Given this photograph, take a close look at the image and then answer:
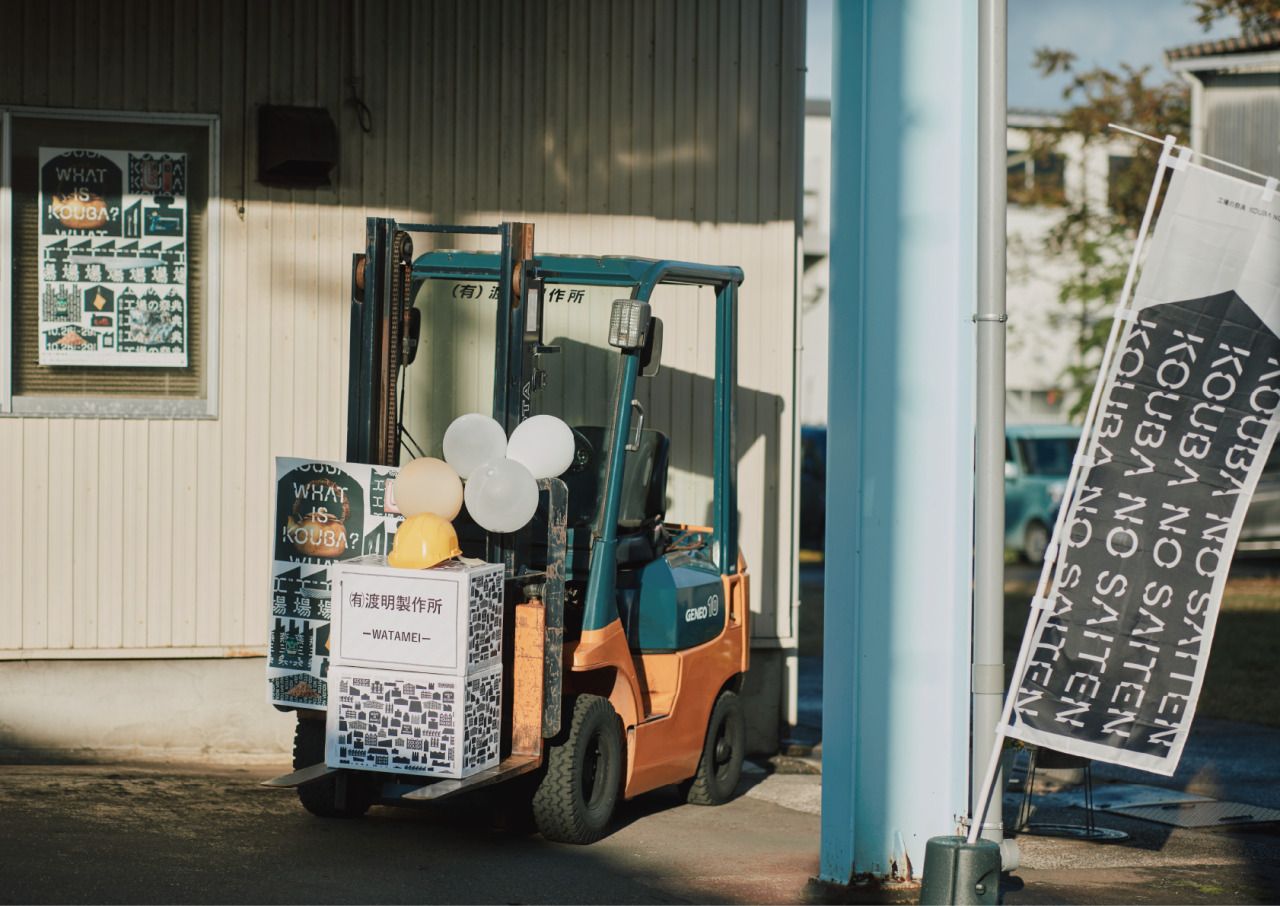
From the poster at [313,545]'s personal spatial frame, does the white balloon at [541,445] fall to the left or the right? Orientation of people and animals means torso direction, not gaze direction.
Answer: on its left

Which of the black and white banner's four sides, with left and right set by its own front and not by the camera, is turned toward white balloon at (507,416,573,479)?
right

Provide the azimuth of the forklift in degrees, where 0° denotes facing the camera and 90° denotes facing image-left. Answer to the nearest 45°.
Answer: approximately 45°

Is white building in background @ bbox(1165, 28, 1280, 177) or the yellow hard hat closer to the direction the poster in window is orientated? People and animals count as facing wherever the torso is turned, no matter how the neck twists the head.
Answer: the yellow hard hat

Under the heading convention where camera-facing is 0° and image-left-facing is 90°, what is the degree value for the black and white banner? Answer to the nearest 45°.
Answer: approximately 0°

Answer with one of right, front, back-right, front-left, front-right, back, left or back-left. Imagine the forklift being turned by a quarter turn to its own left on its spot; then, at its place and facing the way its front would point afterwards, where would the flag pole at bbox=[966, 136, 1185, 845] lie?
front

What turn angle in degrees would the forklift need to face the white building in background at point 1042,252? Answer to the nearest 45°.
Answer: approximately 135° to its right

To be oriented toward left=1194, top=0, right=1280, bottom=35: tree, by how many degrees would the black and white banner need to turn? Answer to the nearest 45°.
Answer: approximately 180°

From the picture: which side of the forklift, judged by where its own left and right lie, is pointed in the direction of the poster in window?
right

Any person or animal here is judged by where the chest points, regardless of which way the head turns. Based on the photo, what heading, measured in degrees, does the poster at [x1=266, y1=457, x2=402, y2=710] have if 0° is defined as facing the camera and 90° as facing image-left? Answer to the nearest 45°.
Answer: approximately 0°

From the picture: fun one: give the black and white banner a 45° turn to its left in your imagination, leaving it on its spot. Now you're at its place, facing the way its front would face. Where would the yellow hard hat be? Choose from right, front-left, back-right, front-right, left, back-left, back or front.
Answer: back-right
